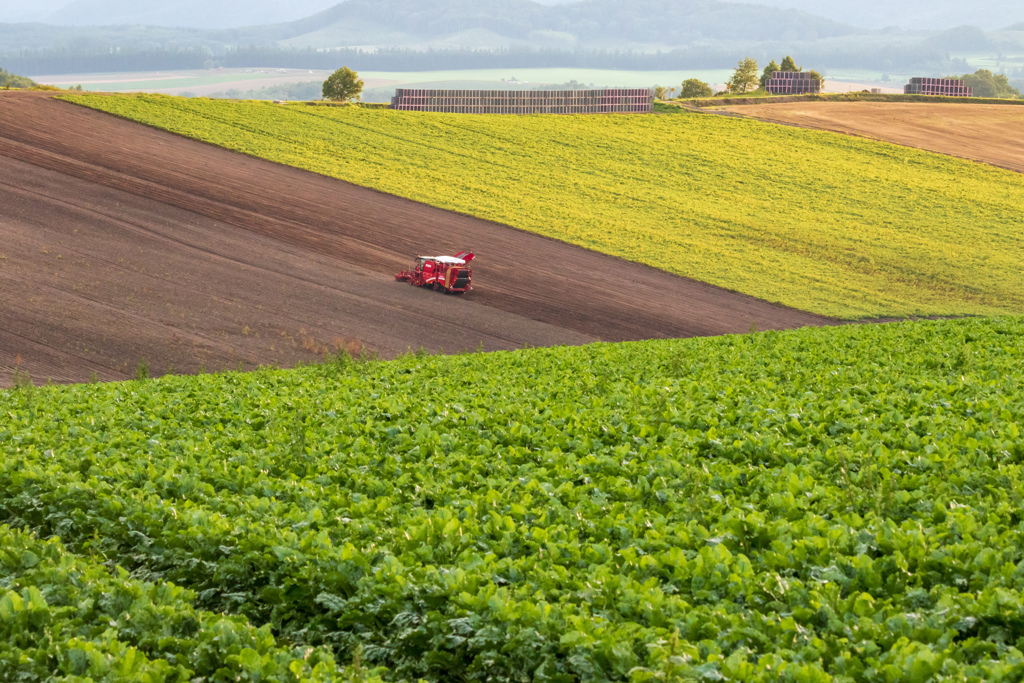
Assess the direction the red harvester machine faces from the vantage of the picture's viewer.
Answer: facing away from the viewer and to the left of the viewer
